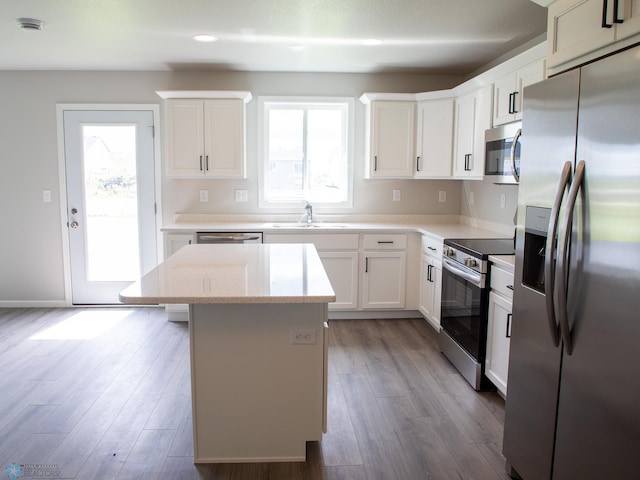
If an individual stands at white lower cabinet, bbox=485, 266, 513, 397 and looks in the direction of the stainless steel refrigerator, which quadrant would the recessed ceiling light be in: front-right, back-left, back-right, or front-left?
back-right

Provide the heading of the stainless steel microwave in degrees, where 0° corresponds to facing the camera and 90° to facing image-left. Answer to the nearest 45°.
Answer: approximately 45°

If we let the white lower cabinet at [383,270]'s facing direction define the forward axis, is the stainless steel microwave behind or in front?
in front

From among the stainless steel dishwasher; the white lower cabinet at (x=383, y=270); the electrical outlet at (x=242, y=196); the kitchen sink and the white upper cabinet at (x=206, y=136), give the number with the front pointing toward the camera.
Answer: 5

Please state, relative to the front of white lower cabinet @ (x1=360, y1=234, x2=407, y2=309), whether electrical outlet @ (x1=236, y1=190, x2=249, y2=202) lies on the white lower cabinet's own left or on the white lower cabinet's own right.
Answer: on the white lower cabinet's own right

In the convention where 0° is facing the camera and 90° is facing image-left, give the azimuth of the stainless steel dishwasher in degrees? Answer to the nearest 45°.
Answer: approximately 0°

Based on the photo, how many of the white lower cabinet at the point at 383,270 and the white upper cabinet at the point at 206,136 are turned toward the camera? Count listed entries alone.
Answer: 2

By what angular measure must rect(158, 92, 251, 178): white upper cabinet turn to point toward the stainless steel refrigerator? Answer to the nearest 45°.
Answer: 0° — it already faces it

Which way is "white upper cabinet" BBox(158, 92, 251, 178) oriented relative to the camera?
toward the camera

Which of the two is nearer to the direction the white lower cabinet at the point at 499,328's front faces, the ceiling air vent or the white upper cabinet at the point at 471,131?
the ceiling air vent

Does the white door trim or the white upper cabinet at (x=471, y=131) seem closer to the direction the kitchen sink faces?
the white upper cabinet

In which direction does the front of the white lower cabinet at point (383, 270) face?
toward the camera

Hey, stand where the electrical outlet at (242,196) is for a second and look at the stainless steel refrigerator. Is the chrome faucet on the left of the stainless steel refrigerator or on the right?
left

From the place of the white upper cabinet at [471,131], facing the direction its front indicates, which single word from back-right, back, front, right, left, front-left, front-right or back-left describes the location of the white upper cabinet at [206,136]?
front-right

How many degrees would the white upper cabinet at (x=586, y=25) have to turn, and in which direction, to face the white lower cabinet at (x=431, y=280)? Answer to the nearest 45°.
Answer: approximately 90° to its right

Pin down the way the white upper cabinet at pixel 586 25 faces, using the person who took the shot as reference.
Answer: facing the viewer and to the left of the viewer

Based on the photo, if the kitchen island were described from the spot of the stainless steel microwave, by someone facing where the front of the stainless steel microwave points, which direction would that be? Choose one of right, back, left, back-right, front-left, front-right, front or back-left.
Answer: front

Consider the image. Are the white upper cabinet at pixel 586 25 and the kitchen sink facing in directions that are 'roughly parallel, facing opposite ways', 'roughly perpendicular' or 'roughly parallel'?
roughly perpendicular

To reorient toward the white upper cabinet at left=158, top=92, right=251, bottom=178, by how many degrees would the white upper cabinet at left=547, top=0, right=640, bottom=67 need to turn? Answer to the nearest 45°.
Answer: approximately 90° to its right
